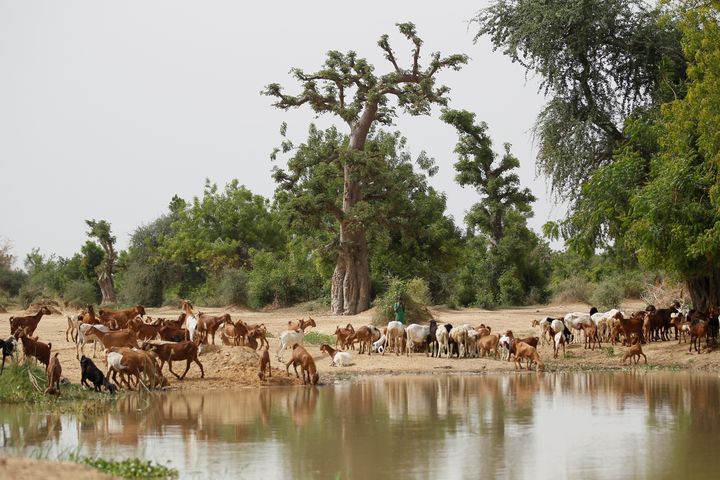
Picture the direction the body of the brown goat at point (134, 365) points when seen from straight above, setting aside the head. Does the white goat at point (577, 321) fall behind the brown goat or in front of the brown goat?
in front

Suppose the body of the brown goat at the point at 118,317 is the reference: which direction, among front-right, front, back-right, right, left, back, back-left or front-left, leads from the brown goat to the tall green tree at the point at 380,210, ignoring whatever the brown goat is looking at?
front-left

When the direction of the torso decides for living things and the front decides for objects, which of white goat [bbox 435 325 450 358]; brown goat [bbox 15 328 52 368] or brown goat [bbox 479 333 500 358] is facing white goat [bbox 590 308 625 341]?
brown goat [bbox 479 333 500 358]

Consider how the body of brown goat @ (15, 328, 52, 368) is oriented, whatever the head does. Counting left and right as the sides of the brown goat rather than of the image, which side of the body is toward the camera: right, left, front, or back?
left

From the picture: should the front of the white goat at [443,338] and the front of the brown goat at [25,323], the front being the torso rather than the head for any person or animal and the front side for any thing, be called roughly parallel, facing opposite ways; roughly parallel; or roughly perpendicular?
roughly perpendicular

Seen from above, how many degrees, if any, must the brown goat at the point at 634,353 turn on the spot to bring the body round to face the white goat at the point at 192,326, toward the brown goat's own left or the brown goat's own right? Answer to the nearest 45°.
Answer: approximately 45° to the brown goat's own right

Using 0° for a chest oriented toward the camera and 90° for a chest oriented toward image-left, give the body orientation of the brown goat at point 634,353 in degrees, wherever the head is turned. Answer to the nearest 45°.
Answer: approximately 45°
